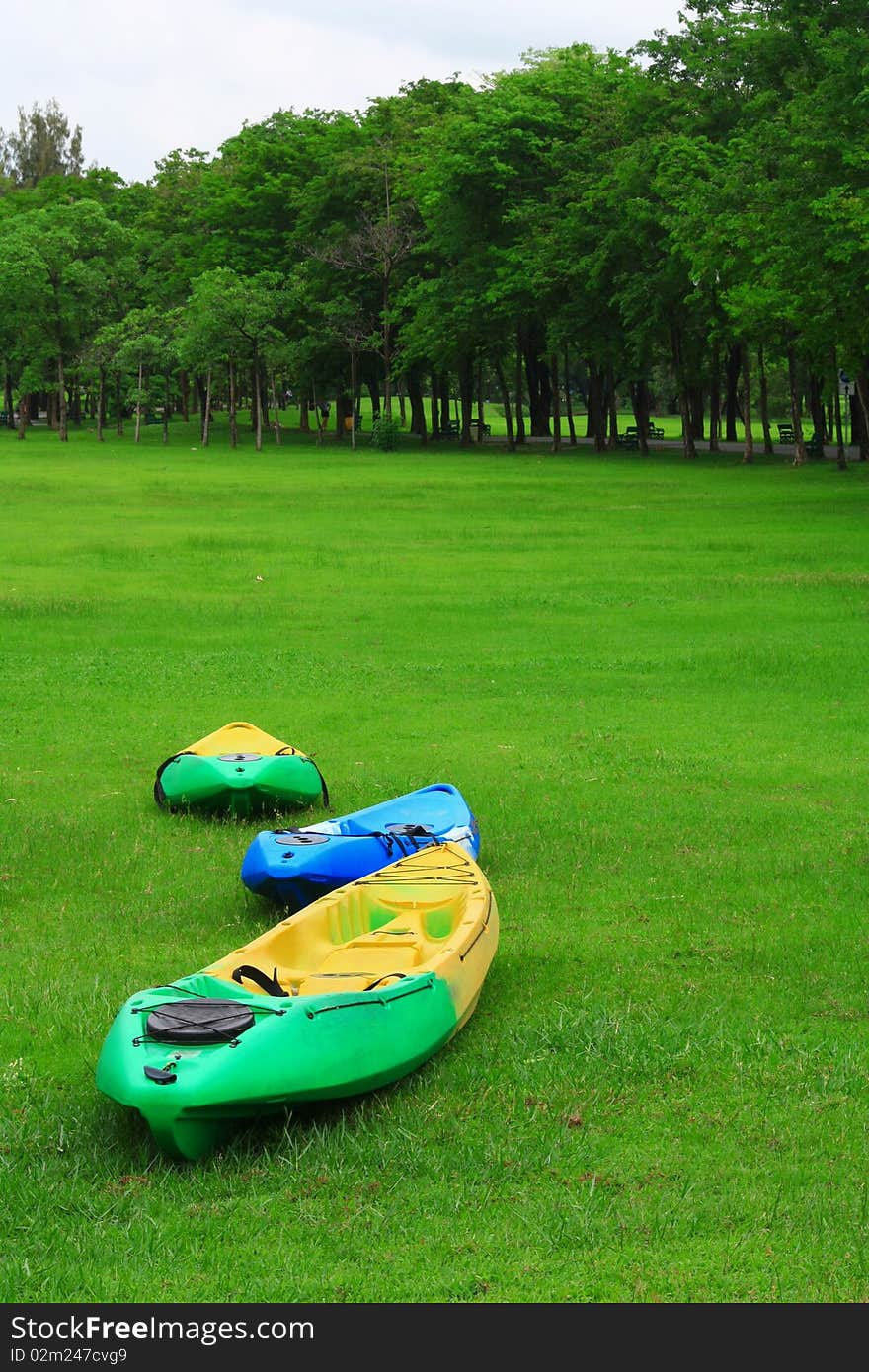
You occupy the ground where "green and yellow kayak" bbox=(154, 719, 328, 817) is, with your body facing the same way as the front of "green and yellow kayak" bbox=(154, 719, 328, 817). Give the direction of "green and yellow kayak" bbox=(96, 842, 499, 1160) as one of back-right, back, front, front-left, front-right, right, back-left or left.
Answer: back

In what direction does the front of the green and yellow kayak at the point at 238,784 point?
toward the camera

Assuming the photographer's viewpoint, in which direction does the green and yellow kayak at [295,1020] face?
facing away from the viewer and to the right of the viewer

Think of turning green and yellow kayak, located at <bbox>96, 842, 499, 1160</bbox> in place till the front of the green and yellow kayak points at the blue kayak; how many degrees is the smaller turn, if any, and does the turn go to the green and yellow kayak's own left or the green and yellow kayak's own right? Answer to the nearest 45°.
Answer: approximately 45° to the green and yellow kayak's own left

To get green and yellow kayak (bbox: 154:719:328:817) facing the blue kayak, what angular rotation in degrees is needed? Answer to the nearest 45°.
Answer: approximately 180°
